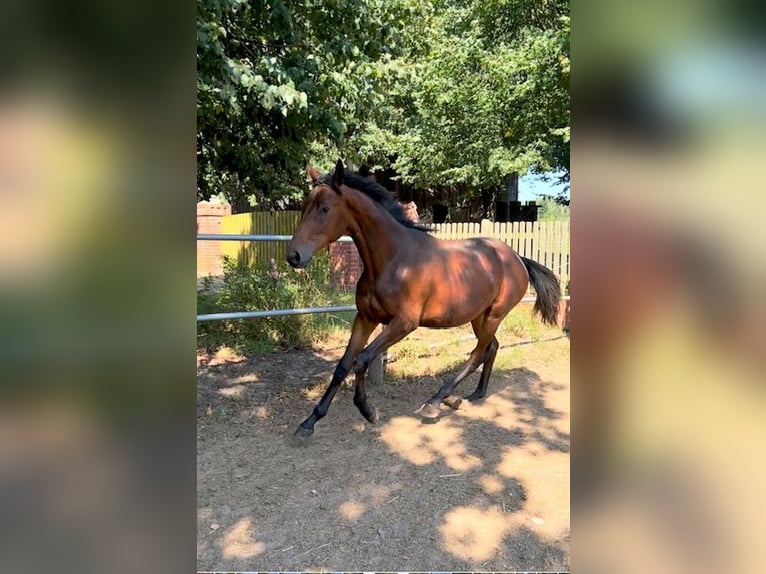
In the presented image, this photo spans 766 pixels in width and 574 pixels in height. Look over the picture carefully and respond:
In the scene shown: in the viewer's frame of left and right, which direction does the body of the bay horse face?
facing the viewer and to the left of the viewer

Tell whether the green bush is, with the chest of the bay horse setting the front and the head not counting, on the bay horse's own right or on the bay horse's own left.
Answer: on the bay horse's own right

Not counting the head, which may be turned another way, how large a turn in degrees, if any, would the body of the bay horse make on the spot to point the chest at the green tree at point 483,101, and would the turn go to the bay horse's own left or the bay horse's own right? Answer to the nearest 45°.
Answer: approximately 135° to the bay horse's own right

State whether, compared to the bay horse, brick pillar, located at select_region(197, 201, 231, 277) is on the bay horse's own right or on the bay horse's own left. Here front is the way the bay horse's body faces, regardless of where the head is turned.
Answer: on the bay horse's own right
